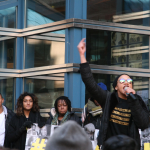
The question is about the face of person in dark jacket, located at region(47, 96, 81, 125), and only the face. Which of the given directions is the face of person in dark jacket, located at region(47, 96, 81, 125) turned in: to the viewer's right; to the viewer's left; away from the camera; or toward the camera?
toward the camera

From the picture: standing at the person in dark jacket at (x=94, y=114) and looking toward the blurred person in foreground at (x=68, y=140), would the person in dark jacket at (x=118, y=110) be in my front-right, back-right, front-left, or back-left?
front-left

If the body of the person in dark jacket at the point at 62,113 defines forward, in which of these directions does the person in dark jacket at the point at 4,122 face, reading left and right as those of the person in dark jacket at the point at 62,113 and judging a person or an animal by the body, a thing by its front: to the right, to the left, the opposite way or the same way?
the same way

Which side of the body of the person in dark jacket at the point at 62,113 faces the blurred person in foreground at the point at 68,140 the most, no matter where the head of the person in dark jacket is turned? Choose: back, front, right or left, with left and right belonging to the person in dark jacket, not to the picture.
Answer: front

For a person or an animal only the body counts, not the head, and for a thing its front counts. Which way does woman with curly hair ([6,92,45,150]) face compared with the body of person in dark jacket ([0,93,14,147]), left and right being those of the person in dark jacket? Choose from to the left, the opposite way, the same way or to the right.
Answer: the same way

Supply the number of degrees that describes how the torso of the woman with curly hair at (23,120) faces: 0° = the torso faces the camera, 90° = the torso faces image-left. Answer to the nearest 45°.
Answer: approximately 0°

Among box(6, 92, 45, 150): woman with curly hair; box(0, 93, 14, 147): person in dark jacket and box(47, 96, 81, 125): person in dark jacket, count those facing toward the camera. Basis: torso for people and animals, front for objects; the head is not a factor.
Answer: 3

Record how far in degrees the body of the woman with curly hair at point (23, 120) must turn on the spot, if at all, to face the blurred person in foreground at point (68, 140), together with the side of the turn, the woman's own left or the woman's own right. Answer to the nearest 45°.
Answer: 0° — they already face them

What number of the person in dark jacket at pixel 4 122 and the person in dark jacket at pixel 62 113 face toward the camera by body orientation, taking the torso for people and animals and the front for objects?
2

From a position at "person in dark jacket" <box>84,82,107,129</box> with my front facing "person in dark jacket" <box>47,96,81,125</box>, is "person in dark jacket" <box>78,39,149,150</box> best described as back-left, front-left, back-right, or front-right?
back-left

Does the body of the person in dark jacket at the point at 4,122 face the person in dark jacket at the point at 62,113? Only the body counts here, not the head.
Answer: no

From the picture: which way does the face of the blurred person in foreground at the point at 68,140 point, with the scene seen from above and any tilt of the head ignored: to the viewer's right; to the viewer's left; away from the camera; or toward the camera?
away from the camera

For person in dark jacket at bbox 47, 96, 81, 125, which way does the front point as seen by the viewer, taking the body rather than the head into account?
toward the camera

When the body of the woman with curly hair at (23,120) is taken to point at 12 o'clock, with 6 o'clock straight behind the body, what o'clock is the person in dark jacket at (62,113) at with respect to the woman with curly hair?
The person in dark jacket is roughly at 10 o'clock from the woman with curly hair.

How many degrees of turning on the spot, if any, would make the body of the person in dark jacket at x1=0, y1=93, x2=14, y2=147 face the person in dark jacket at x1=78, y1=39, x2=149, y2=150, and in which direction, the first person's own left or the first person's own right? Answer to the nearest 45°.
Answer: approximately 45° to the first person's own left

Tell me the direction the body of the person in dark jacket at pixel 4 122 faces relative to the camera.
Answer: toward the camera

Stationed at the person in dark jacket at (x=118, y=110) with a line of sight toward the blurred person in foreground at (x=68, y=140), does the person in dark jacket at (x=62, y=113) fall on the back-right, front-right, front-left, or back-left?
back-right

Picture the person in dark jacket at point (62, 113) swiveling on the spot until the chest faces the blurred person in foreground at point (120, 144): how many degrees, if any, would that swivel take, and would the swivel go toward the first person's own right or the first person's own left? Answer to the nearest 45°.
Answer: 0° — they already face them

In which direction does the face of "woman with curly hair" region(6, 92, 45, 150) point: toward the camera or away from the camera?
toward the camera

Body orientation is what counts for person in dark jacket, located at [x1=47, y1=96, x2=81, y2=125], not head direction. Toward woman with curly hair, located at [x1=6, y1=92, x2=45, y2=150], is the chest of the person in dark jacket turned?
no

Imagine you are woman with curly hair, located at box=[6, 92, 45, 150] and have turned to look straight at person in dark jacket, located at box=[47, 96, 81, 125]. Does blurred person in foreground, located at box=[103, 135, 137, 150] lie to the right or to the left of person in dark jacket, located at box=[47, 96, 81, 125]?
right
